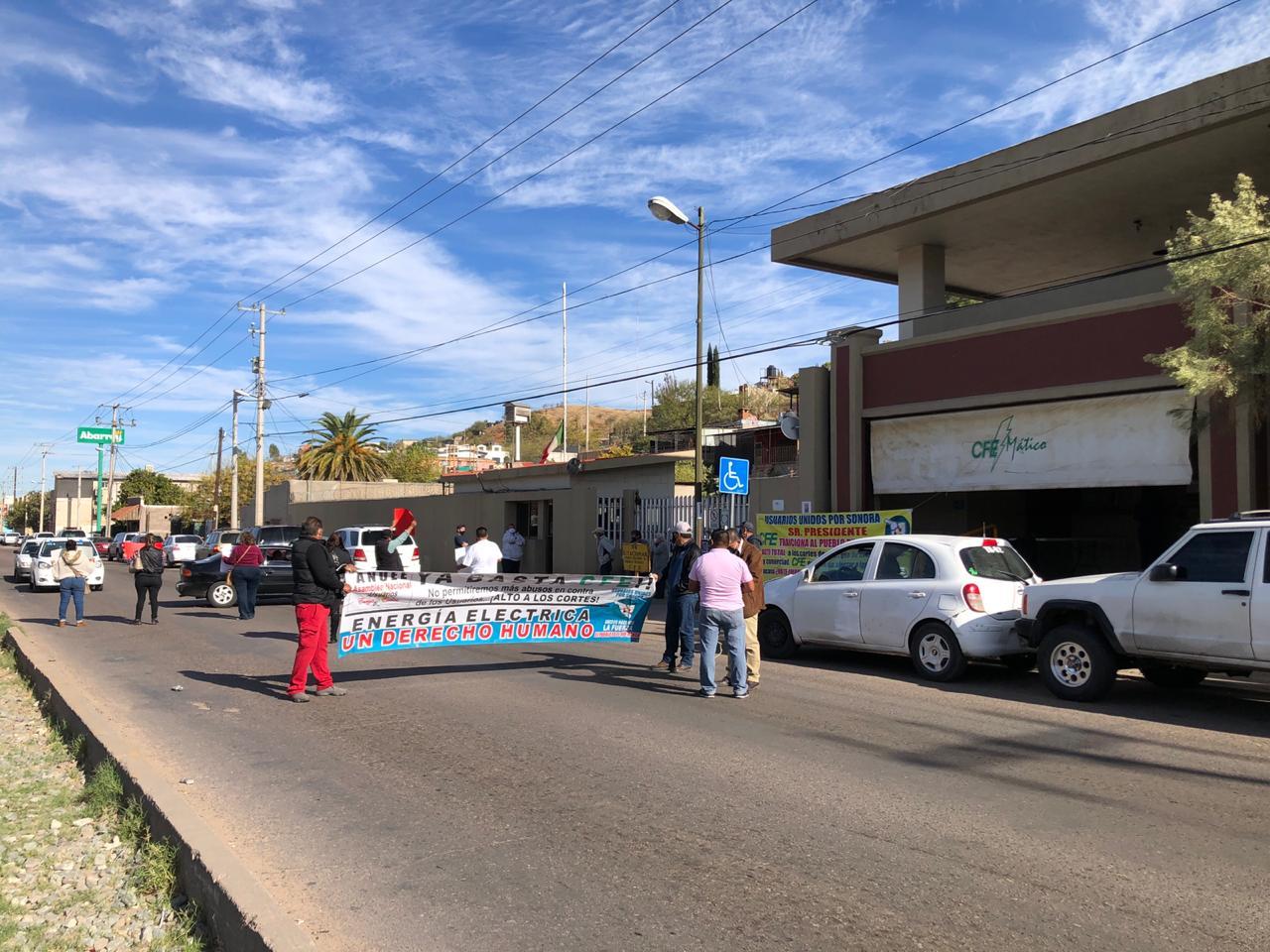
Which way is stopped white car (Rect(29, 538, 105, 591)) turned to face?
toward the camera

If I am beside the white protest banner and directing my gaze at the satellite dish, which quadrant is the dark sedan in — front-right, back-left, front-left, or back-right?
front-left

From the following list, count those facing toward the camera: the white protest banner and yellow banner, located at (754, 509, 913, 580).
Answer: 2

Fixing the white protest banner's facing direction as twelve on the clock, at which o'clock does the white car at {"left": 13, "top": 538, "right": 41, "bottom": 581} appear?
The white car is roughly at 5 o'clock from the white protest banner.

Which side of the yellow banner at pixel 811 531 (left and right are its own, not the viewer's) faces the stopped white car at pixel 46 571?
right

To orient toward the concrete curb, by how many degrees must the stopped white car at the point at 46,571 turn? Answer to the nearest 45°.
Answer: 0° — it already faces it

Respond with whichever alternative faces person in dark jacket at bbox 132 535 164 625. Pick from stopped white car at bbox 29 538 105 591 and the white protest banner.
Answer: the stopped white car

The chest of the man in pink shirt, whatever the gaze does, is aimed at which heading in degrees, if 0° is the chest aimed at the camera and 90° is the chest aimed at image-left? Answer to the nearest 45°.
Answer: approximately 180°

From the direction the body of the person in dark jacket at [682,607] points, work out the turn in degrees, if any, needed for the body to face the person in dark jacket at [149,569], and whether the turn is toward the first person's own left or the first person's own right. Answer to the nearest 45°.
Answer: approximately 90° to the first person's own right

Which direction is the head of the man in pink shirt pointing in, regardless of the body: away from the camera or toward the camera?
away from the camera

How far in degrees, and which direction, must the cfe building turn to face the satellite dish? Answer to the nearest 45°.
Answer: approximately 45° to its right

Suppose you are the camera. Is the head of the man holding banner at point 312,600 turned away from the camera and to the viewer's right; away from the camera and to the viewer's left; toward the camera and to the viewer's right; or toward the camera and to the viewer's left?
away from the camera and to the viewer's right

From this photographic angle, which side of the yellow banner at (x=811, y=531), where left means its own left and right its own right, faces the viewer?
front

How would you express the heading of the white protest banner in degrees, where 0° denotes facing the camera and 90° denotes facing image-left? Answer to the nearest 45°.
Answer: approximately 0°
